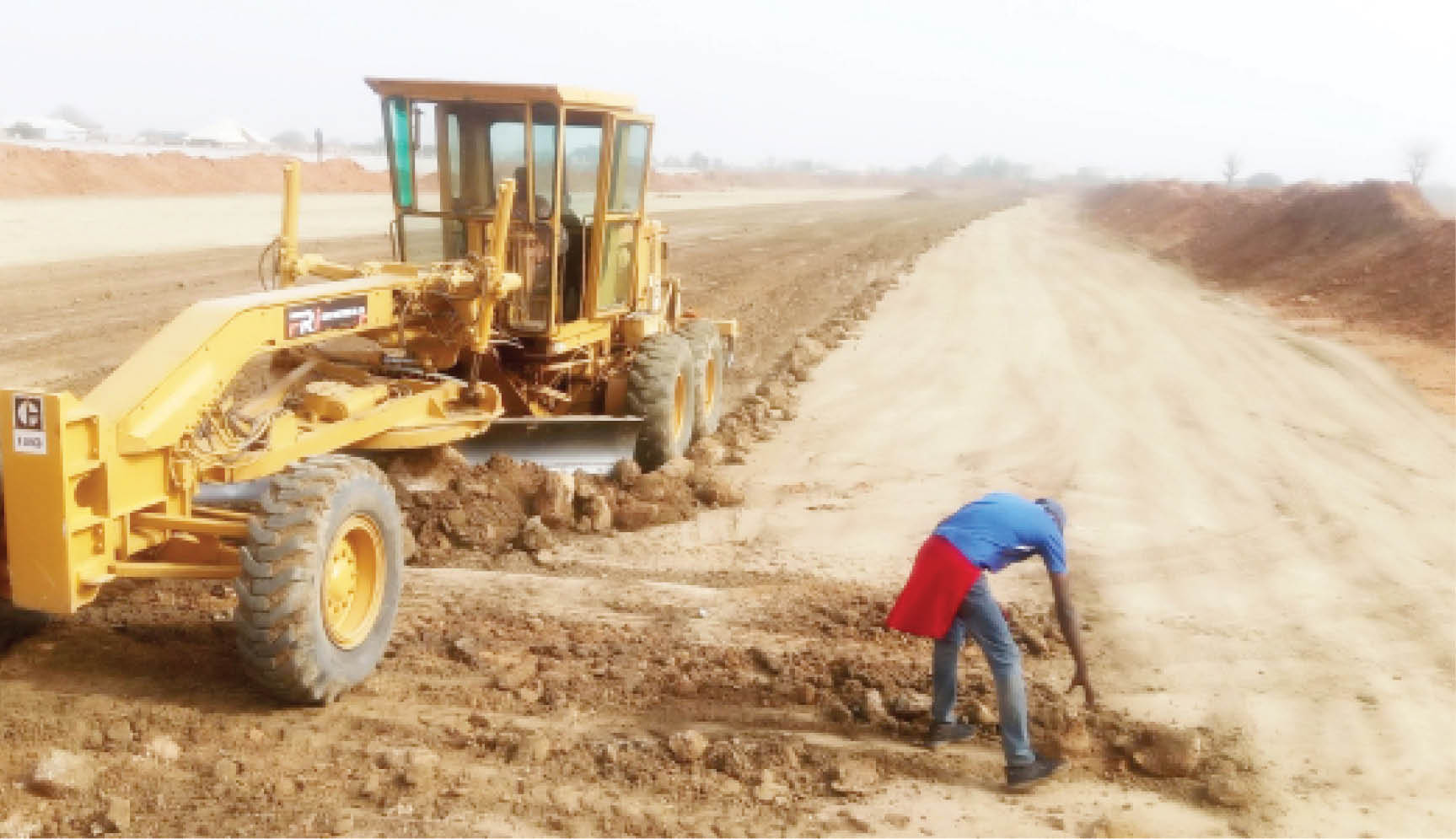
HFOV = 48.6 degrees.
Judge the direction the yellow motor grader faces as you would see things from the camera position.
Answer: facing the viewer and to the left of the viewer

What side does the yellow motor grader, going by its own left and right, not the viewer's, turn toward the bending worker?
left
